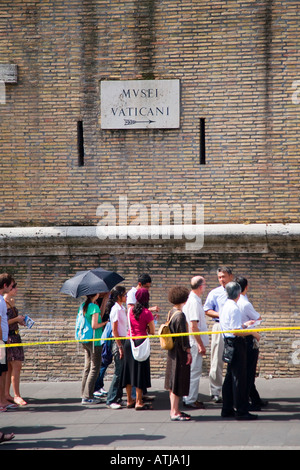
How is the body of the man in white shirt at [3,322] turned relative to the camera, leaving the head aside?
to the viewer's right

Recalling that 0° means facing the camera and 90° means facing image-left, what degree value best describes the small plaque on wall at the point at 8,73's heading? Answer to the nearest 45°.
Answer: approximately 0°

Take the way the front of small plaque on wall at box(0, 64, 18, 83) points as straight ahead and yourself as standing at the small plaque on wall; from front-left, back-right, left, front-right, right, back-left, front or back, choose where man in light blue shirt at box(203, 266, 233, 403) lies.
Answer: front-left

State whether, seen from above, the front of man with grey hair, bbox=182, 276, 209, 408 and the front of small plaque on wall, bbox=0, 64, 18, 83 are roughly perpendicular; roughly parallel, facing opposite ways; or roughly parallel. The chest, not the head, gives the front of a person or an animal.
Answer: roughly perpendicular
